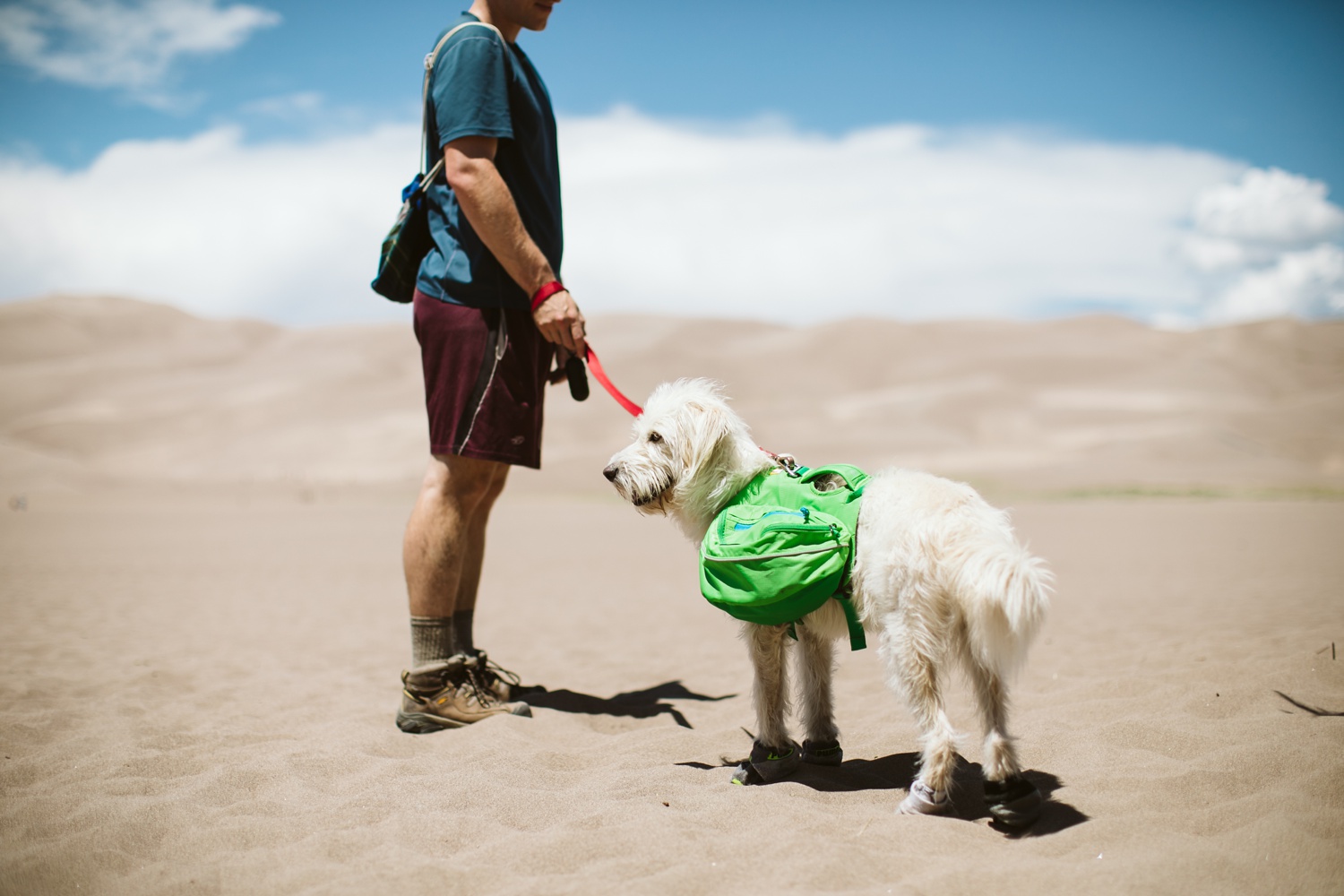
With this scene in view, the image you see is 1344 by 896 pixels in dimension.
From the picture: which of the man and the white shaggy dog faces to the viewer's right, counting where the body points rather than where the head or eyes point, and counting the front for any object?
the man

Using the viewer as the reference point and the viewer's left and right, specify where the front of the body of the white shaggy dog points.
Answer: facing away from the viewer and to the left of the viewer

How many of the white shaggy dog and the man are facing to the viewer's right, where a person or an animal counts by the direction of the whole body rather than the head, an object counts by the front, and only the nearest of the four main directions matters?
1

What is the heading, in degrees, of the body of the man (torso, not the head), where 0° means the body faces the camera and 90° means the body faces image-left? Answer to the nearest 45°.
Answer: approximately 270°

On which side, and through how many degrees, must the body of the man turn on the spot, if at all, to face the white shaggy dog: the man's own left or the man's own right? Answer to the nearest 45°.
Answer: approximately 45° to the man's own right

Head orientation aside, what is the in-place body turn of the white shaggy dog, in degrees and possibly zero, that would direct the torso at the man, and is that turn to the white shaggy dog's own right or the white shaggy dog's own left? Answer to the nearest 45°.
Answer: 0° — it already faces them
